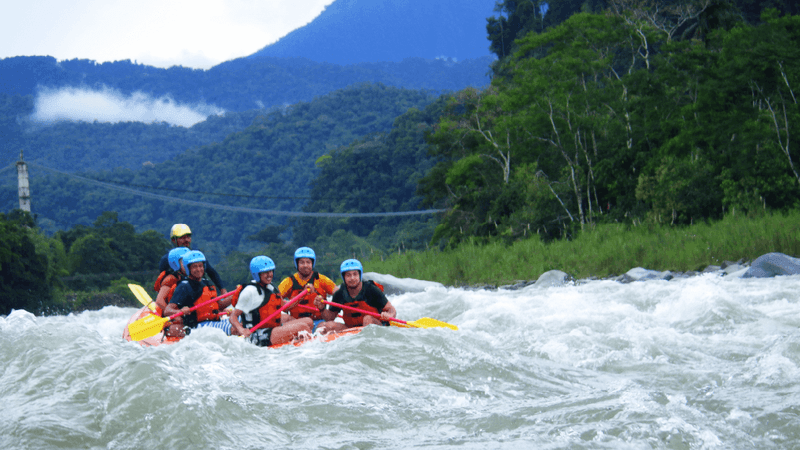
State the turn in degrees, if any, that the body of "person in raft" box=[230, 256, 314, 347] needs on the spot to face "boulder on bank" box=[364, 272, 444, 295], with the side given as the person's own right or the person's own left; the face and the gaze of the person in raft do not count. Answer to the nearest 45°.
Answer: approximately 135° to the person's own left

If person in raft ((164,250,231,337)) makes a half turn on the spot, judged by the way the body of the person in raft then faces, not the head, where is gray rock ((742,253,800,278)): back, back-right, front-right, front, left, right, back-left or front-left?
back-right

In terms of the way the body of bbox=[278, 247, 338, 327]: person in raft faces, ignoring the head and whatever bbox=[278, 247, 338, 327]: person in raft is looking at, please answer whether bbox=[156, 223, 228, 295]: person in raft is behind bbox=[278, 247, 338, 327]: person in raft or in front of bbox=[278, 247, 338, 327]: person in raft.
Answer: behind

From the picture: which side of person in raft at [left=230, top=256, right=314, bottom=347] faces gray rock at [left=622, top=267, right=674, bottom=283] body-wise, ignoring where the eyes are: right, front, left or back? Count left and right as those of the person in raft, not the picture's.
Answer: left

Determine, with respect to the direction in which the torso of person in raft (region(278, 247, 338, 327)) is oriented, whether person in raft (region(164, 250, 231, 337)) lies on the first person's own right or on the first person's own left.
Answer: on the first person's own right

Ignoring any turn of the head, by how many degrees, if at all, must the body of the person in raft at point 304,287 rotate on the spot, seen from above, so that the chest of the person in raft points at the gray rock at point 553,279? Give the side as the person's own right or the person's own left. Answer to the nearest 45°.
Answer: approximately 135° to the person's own left
